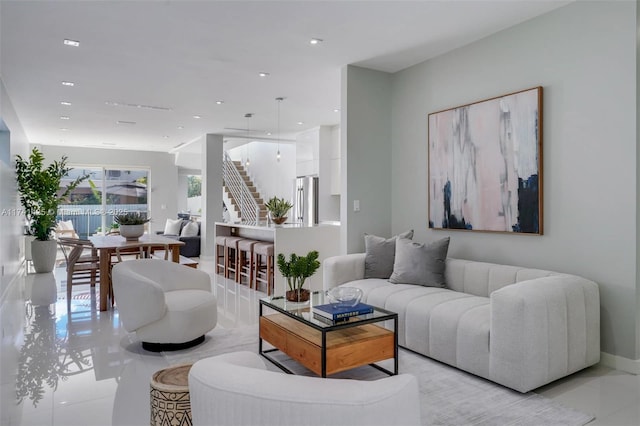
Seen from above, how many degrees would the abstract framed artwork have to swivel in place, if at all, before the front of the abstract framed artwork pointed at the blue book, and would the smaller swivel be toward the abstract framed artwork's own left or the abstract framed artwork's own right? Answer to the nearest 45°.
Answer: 0° — it already faces it

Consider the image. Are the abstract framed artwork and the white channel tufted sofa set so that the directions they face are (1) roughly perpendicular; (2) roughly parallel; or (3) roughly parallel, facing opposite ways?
roughly parallel

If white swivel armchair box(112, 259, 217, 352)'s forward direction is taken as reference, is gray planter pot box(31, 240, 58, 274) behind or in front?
behind

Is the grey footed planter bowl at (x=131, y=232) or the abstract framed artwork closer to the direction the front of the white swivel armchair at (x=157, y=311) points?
the abstract framed artwork

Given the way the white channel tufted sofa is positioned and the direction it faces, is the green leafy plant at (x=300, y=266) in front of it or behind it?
in front

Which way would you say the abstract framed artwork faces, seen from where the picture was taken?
facing the viewer and to the left of the viewer

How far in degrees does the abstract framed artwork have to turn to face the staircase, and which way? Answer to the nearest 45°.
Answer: approximately 90° to its right

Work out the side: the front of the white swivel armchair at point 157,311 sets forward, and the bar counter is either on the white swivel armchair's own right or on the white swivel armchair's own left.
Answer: on the white swivel armchair's own left

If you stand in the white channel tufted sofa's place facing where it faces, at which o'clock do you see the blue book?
The blue book is roughly at 1 o'clock from the white channel tufted sofa.

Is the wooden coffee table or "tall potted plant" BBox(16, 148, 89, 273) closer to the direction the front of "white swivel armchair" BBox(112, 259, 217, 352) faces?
the wooden coffee table

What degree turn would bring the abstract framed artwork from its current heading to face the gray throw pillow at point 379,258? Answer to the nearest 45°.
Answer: approximately 45° to its right

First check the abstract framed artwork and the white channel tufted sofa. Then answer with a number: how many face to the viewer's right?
0

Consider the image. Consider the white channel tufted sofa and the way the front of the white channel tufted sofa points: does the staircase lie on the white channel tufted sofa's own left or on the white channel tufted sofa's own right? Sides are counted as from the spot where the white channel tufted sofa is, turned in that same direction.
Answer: on the white channel tufted sofa's own right

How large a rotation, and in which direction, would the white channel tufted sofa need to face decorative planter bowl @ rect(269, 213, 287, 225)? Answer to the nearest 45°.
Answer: approximately 90° to its right

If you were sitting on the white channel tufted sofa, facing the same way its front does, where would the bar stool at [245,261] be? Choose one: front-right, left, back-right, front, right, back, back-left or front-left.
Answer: right
